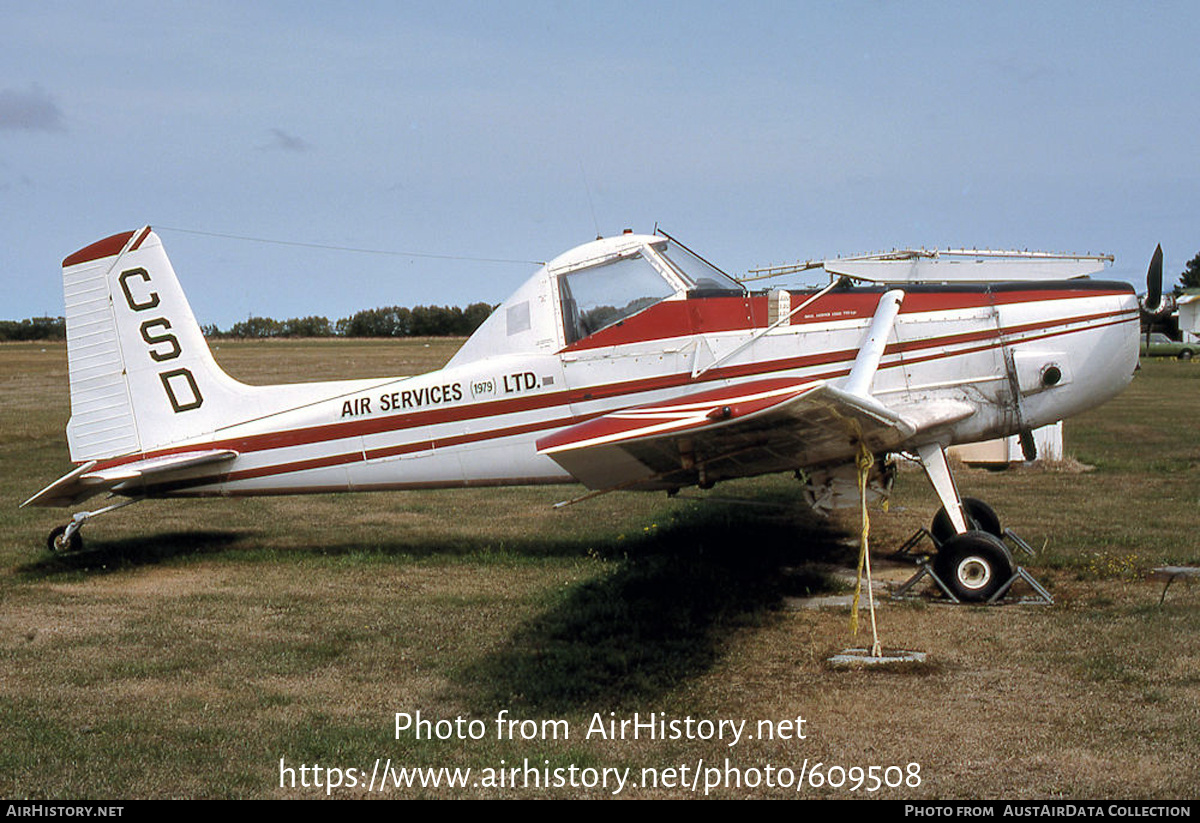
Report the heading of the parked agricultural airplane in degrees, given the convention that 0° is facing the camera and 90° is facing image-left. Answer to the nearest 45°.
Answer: approximately 270°
